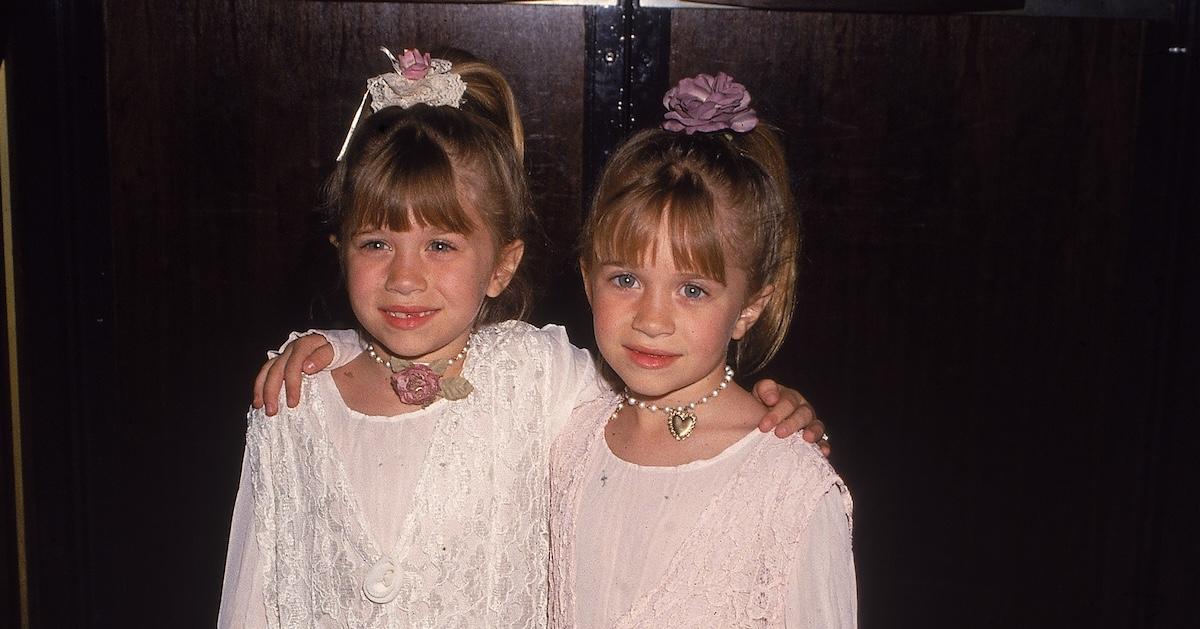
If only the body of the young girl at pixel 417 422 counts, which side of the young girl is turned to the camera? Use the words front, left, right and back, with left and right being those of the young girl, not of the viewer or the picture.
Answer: front

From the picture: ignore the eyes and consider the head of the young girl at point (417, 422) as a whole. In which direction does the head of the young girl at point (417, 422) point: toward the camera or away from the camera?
toward the camera

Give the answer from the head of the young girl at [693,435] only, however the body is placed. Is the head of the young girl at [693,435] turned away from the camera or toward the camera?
toward the camera
